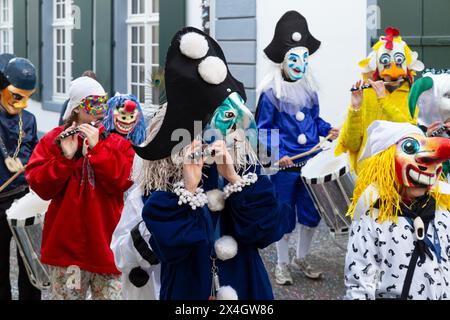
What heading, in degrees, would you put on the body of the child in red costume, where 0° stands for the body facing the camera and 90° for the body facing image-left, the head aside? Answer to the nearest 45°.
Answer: approximately 0°

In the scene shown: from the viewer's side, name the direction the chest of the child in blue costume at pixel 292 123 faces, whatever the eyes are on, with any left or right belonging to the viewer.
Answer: facing the viewer and to the right of the viewer

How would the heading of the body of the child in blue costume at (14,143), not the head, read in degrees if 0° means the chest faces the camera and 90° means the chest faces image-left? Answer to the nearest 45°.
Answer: approximately 315°

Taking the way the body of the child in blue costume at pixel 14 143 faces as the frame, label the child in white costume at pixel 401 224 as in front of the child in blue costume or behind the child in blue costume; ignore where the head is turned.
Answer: in front

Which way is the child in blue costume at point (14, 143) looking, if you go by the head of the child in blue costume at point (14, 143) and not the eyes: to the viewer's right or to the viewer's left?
to the viewer's right

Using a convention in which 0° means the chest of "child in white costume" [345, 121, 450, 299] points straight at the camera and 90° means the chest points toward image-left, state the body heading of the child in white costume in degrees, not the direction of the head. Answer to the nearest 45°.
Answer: approximately 315°
